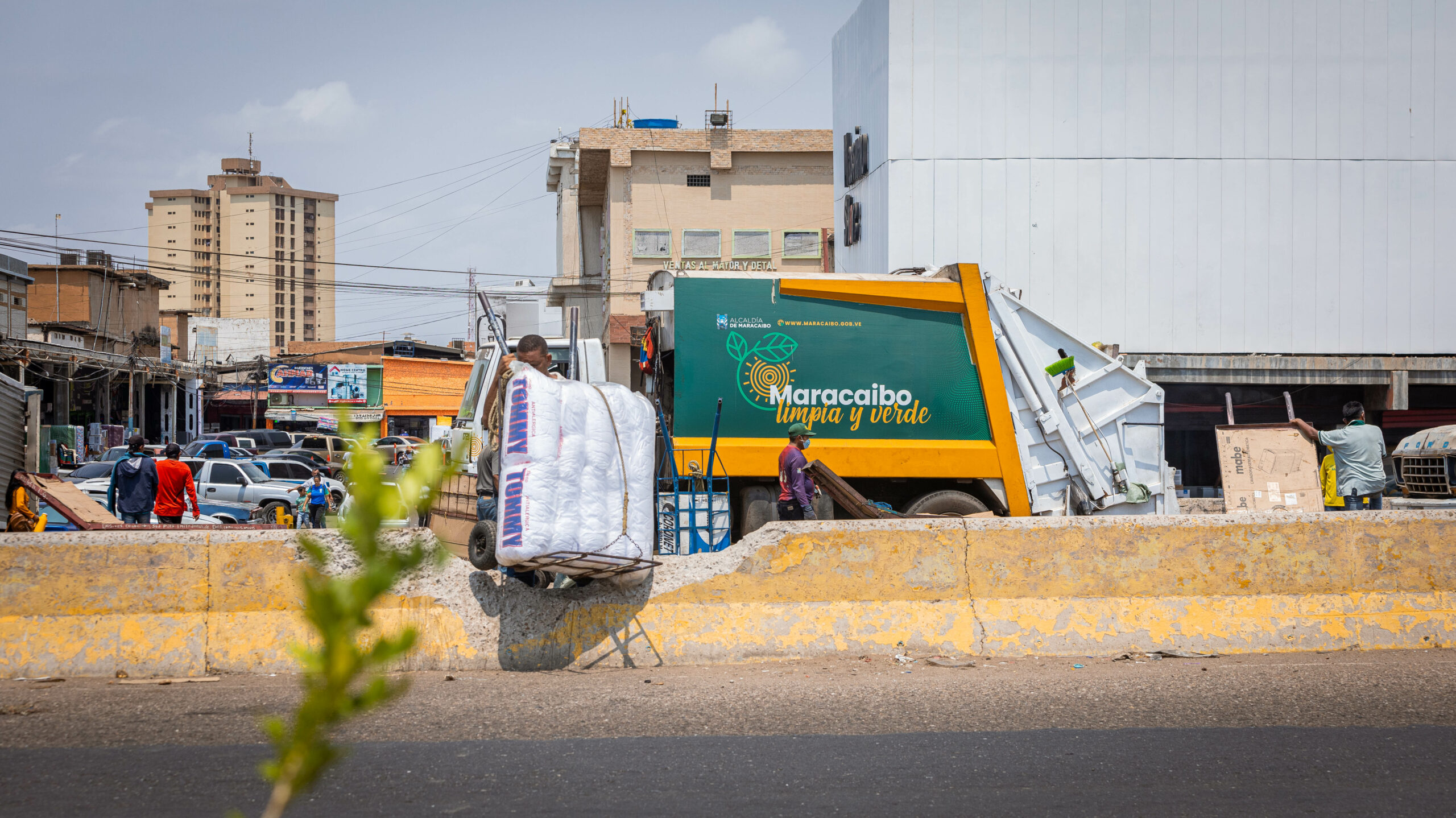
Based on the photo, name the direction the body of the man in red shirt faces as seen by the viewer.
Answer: away from the camera

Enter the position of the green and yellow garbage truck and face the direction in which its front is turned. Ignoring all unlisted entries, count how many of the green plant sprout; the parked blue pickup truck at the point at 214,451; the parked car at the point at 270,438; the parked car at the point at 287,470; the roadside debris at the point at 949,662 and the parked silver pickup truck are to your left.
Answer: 2

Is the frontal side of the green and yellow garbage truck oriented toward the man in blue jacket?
yes

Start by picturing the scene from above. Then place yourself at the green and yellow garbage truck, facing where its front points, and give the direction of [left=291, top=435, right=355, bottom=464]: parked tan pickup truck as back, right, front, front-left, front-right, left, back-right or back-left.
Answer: front-right

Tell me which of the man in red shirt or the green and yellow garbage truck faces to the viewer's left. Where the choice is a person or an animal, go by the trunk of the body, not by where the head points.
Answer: the green and yellow garbage truck

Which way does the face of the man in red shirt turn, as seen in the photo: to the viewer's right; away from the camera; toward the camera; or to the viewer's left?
away from the camera

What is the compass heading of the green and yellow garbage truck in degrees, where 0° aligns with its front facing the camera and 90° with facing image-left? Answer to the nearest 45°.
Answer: approximately 90°

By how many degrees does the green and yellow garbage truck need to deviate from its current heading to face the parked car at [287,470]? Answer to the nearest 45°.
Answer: approximately 45° to its right

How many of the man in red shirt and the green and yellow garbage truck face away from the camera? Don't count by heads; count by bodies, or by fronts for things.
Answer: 1

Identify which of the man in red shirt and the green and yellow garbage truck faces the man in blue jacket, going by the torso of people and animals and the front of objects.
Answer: the green and yellow garbage truck

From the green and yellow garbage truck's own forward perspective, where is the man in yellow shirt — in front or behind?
behind

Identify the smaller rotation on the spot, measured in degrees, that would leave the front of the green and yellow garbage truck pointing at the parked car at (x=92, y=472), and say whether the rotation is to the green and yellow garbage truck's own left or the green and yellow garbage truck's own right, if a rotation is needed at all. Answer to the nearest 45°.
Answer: approximately 45° to the green and yellow garbage truck's own right
